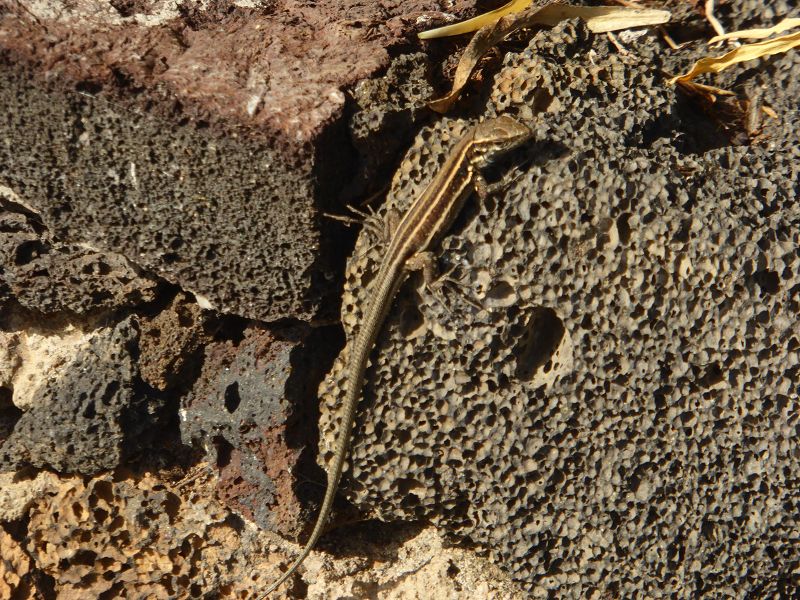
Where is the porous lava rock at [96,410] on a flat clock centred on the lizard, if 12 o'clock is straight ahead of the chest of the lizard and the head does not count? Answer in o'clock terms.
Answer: The porous lava rock is roughly at 8 o'clock from the lizard.

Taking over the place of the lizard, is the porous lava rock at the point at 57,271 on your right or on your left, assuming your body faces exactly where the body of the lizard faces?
on your left

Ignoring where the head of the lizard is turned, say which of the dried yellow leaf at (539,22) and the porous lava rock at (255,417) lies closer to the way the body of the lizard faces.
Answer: the dried yellow leaf

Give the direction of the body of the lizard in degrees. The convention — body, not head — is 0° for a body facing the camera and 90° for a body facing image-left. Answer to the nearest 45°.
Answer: approximately 225°

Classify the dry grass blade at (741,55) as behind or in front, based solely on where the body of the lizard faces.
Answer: in front

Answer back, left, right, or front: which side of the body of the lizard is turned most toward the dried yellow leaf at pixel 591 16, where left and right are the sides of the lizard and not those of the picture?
front

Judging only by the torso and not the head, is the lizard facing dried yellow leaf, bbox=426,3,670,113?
yes

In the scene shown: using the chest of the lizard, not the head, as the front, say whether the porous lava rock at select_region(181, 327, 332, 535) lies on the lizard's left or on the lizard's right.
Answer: on the lizard's left
